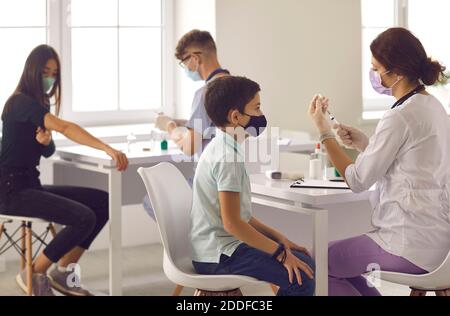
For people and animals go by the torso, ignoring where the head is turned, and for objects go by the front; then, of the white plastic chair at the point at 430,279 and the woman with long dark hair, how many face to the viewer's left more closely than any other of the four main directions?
1

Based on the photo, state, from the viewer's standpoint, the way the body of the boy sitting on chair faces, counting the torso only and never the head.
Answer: to the viewer's right

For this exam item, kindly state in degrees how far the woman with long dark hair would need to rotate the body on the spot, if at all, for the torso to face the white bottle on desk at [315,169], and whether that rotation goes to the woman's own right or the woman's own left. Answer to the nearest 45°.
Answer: approximately 45° to the woman's own right

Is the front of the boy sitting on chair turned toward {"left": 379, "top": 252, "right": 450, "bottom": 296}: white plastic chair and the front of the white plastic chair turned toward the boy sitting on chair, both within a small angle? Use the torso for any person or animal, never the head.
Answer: yes

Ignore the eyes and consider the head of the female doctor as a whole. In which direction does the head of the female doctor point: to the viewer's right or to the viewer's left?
to the viewer's left

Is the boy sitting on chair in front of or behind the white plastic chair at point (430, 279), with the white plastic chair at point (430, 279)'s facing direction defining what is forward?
in front

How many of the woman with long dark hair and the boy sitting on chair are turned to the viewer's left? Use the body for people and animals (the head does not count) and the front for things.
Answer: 0

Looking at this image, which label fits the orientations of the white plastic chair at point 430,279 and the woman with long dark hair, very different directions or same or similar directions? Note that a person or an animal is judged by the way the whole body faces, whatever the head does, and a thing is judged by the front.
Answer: very different directions

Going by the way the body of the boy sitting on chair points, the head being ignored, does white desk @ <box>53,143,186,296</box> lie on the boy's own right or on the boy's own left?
on the boy's own left

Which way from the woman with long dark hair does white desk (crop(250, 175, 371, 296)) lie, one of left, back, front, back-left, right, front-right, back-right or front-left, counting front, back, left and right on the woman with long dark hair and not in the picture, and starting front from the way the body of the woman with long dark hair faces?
front-right

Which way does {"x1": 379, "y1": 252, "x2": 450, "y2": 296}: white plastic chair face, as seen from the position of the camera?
facing to the left of the viewer

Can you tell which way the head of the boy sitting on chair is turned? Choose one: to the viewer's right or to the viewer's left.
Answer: to the viewer's right

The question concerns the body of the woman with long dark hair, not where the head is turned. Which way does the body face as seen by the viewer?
to the viewer's right
